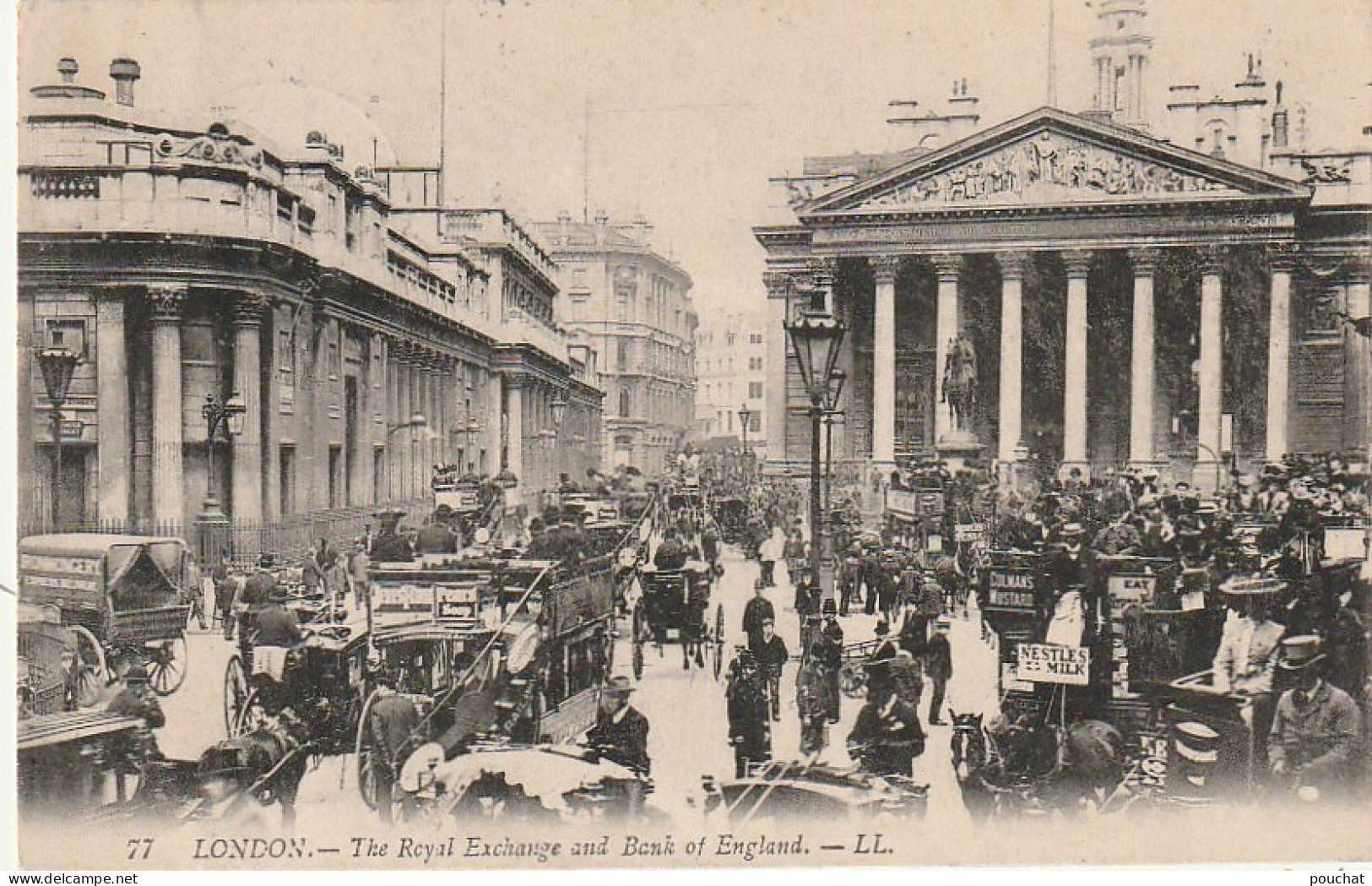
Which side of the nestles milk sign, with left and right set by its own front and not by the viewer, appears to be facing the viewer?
front

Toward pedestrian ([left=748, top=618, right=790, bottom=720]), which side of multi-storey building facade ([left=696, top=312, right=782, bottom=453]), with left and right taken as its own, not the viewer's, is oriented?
front

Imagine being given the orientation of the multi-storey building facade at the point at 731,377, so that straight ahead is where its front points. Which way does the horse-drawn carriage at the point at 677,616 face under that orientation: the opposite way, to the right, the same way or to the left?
the opposite way

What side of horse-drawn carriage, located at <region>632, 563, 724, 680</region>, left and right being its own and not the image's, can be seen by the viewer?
back

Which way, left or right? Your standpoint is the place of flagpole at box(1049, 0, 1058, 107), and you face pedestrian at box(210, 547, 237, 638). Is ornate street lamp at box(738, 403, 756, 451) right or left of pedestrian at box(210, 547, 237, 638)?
right

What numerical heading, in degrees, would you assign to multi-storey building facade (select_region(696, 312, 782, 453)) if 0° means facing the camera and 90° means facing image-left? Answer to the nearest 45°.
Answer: approximately 0°

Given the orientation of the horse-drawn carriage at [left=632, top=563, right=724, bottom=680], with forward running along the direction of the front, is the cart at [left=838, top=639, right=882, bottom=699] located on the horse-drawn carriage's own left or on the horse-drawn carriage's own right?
on the horse-drawn carriage's own right

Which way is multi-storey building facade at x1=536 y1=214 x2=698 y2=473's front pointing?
toward the camera
